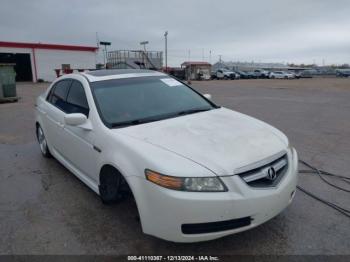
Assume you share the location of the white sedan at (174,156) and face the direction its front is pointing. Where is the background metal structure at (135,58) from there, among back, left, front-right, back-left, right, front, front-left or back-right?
back-left

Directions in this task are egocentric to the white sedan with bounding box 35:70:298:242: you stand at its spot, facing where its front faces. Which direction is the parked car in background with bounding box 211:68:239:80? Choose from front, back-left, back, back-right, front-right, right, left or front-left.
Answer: back-left

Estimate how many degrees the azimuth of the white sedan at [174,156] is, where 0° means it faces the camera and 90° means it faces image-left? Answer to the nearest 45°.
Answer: approximately 315°

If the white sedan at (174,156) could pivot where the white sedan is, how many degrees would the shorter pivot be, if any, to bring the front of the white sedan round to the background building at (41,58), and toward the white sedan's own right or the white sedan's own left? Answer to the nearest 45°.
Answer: approximately 180°
